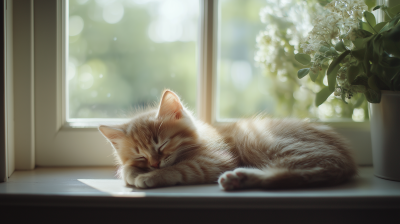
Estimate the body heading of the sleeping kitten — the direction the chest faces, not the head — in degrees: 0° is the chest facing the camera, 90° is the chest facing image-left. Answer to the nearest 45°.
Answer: approximately 90°
